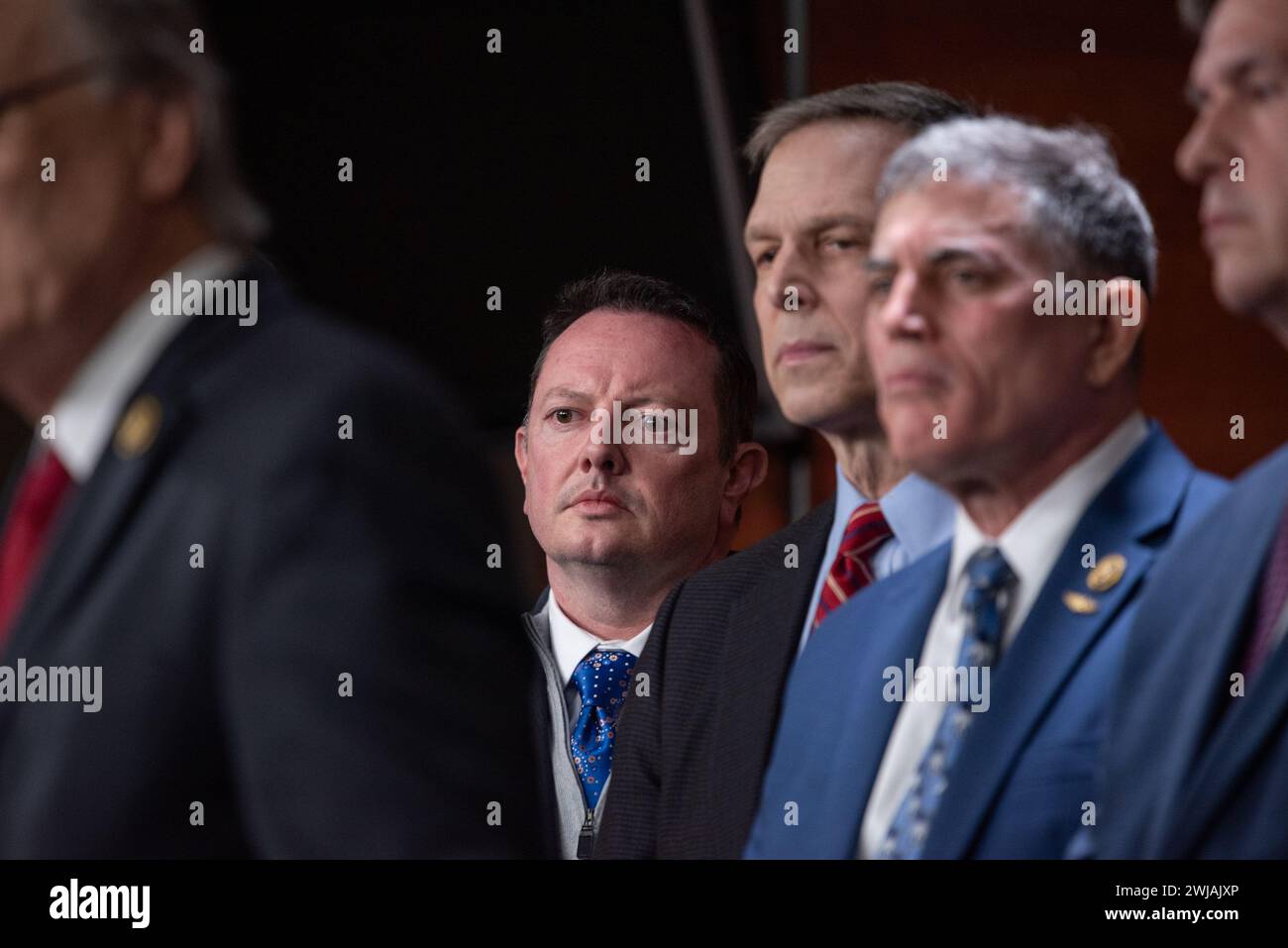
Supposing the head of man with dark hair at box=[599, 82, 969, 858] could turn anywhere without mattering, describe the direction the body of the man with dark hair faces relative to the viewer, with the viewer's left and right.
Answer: facing the viewer and to the left of the viewer

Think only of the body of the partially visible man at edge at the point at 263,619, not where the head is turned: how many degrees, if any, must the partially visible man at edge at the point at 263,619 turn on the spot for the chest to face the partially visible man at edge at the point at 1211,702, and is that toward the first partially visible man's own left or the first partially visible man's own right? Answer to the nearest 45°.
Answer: approximately 135° to the first partially visible man's own left

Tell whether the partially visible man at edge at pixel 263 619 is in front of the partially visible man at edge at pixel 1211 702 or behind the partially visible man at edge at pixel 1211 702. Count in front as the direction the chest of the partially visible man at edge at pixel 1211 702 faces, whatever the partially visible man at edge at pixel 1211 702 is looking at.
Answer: in front

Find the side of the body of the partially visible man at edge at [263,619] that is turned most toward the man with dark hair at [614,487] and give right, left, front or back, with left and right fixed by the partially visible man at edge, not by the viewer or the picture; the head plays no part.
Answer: back

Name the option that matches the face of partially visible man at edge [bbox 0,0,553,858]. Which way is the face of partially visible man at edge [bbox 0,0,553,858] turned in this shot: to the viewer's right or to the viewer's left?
to the viewer's left

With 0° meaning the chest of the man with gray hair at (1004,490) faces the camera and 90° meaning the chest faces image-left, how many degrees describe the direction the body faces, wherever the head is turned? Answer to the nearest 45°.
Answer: approximately 45°

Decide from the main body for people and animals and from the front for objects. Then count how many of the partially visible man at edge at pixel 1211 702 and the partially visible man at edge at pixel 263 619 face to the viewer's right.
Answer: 0
